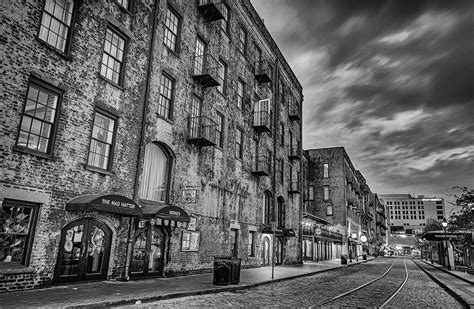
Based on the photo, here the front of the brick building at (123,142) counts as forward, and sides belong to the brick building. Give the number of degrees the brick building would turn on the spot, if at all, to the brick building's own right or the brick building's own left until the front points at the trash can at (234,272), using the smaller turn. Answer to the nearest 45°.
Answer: approximately 45° to the brick building's own left

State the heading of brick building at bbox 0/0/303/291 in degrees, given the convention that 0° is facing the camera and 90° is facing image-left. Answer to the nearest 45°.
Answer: approximately 315°
